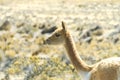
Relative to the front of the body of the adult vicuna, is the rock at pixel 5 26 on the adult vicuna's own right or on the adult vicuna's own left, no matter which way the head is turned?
on the adult vicuna's own right

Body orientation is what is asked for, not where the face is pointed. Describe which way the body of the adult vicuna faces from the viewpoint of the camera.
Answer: to the viewer's left
